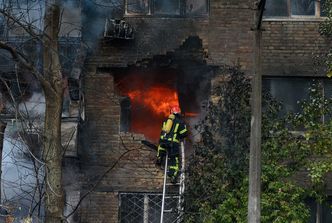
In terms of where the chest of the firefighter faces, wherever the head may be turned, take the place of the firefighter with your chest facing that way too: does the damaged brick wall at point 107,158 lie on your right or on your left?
on your left

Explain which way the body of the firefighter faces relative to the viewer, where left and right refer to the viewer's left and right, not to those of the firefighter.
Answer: facing away from the viewer and to the right of the viewer

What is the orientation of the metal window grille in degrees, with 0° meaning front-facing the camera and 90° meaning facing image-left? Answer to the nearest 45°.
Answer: approximately 0°

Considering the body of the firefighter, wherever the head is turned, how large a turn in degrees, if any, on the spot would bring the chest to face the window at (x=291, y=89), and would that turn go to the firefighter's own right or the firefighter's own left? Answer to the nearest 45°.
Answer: approximately 45° to the firefighter's own right
